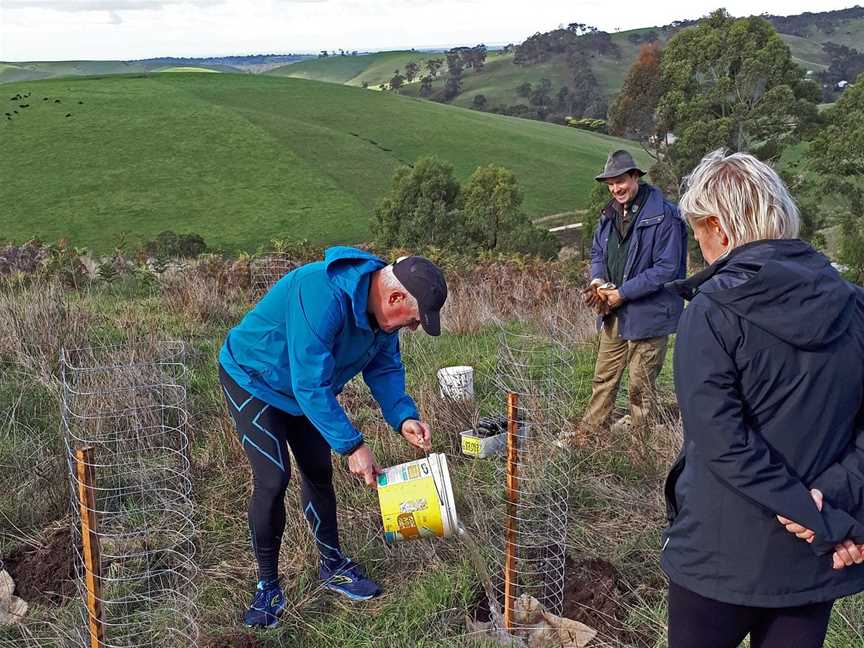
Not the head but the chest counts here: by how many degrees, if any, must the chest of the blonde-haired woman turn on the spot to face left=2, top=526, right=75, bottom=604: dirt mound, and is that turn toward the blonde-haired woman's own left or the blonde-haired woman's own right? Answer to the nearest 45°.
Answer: approximately 45° to the blonde-haired woman's own left

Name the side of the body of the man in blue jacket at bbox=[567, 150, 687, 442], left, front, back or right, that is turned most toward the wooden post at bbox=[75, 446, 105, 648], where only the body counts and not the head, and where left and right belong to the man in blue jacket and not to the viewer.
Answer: front

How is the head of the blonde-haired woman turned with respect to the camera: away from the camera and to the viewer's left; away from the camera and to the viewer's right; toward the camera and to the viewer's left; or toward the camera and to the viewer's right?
away from the camera and to the viewer's left

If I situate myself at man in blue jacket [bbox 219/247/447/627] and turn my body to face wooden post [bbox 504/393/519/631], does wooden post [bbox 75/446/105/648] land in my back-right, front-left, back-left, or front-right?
back-right

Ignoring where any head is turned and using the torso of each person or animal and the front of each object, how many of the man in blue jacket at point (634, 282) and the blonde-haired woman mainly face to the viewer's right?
0

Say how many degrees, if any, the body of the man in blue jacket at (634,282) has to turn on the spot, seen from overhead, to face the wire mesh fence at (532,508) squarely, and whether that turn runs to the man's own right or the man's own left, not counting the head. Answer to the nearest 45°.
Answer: approximately 45° to the man's own left

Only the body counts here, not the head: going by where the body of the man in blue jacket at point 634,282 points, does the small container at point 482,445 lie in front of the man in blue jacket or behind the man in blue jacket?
in front

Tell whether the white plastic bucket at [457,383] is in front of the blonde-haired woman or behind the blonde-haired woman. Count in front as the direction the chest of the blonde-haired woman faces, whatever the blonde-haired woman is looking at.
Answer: in front

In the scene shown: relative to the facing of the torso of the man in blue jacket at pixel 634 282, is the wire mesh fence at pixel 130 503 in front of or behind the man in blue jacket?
in front

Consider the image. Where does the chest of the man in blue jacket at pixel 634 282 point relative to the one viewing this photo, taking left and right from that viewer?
facing the viewer and to the left of the viewer

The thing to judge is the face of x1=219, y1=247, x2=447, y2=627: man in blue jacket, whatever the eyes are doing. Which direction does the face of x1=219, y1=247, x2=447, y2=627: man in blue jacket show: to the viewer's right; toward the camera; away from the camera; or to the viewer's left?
to the viewer's right

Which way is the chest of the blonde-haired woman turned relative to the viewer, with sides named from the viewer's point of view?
facing away from the viewer and to the left of the viewer

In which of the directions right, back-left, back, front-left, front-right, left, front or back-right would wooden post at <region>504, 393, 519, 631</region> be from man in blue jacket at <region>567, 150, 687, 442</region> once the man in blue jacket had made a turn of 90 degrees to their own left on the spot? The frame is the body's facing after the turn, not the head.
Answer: front-right

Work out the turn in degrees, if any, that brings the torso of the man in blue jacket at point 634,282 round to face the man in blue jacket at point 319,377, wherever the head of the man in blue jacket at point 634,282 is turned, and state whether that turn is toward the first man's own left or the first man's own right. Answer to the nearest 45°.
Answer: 0° — they already face them
